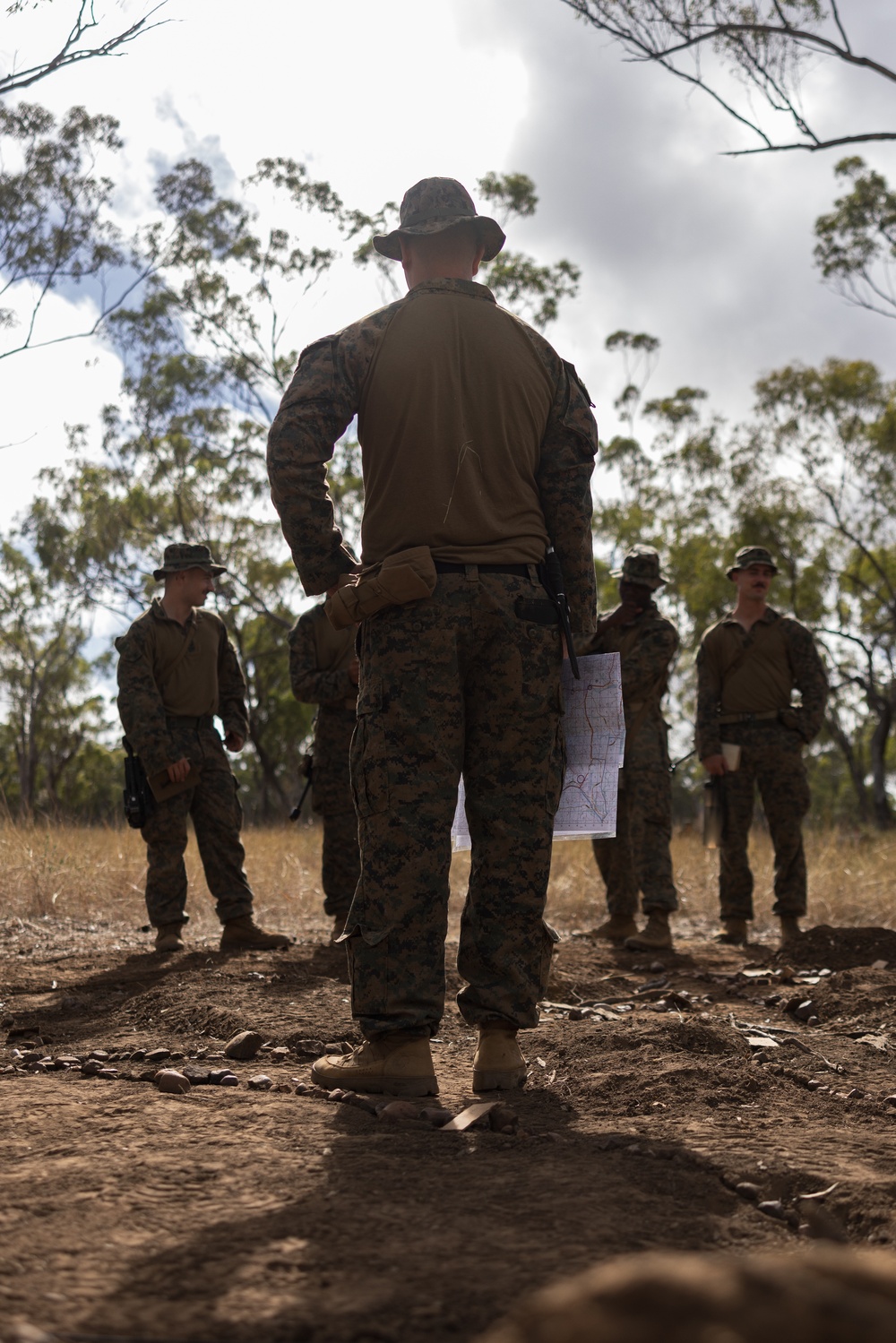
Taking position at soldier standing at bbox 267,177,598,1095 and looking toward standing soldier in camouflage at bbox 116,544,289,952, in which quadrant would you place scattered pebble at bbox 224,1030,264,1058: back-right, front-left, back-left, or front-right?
front-left

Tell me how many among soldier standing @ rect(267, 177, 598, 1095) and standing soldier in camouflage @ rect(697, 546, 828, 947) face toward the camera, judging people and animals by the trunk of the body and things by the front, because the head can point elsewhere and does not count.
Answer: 1

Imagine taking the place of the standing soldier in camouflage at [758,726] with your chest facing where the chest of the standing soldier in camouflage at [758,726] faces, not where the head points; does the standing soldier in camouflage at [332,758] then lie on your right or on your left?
on your right

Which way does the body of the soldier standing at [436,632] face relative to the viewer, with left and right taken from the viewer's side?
facing away from the viewer

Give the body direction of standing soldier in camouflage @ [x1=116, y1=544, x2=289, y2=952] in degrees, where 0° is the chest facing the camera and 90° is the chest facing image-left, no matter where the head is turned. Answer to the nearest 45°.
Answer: approximately 315°

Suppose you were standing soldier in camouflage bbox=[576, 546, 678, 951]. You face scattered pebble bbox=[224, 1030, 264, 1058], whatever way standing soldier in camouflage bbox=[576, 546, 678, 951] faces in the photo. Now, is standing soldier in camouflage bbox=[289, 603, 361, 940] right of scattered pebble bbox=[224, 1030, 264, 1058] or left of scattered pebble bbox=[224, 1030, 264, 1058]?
right

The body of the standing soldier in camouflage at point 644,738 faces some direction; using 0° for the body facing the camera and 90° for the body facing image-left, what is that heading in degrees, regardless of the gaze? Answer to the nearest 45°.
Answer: approximately 45°

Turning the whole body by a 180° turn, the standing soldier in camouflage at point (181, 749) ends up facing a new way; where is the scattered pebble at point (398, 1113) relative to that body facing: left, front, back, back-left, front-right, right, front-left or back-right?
back-left

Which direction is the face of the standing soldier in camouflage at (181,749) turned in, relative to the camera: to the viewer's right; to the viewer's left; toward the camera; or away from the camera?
to the viewer's right

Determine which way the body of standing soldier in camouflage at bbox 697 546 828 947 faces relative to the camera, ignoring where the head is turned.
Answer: toward the camera

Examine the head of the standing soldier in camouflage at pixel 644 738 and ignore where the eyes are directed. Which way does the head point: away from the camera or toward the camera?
toward the camera

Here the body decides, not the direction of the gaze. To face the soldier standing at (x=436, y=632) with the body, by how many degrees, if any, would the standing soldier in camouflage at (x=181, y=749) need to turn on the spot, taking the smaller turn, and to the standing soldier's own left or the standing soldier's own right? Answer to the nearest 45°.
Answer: approximately 45° to the standing soldier's own right

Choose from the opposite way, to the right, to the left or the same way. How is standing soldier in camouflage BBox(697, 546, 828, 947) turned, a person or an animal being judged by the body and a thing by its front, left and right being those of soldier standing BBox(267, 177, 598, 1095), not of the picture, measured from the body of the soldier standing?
the opposite way

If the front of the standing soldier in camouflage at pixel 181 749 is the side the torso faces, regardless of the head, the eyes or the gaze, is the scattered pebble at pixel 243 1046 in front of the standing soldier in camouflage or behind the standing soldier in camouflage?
in front

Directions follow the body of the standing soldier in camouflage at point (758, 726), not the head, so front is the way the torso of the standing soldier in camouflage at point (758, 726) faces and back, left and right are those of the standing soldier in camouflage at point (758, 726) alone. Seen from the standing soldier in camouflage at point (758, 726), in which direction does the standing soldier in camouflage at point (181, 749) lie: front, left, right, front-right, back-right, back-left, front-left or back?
front-right

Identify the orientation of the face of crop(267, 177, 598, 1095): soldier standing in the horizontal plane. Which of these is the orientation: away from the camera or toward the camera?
away from the camera

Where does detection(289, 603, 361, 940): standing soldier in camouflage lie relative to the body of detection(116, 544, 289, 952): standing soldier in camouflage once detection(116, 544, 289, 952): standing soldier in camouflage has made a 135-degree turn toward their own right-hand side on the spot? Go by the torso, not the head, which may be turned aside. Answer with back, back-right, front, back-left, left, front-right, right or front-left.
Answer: back

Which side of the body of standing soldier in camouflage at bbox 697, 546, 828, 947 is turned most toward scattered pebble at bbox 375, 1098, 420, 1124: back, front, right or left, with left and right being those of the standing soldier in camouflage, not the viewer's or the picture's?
front

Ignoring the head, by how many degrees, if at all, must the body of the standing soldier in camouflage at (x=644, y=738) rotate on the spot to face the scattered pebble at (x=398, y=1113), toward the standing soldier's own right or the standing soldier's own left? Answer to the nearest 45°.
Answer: approximately 45° to the standing soldier's own left
